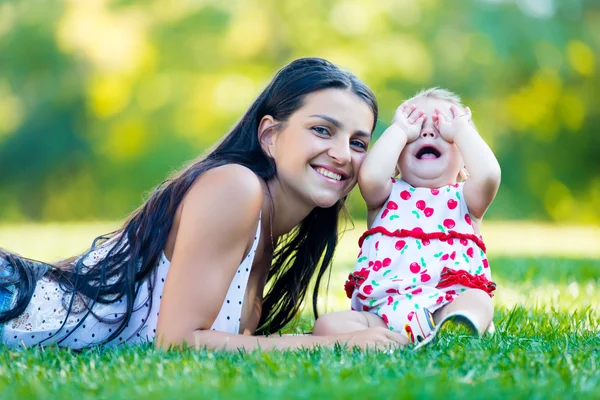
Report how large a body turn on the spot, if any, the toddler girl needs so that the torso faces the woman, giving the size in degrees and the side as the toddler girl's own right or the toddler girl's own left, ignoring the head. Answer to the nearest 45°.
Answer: approximately 90° to the toddler girl's own right

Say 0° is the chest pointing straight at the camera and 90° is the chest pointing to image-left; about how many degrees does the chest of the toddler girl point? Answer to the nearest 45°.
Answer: approximately 0°
